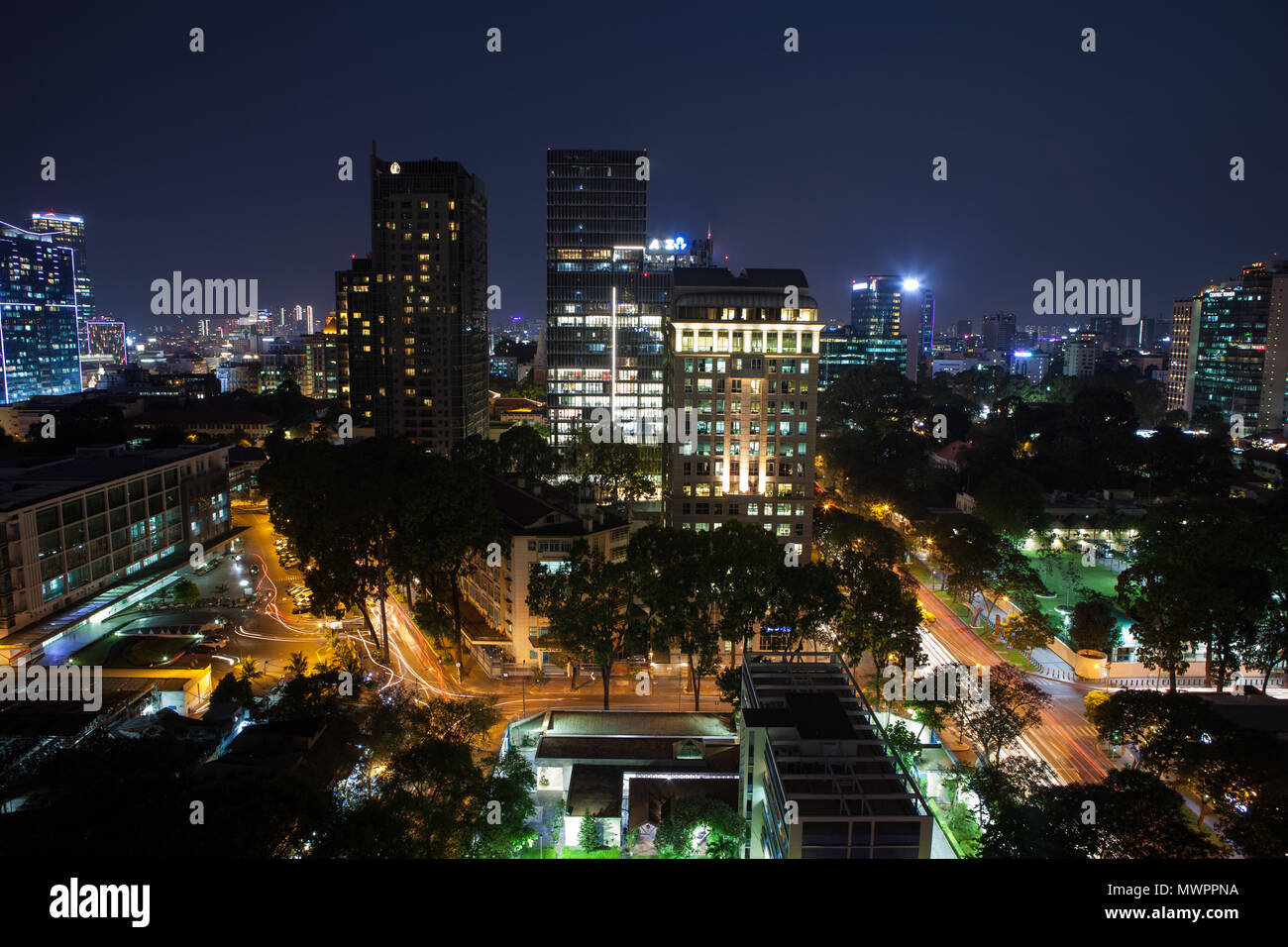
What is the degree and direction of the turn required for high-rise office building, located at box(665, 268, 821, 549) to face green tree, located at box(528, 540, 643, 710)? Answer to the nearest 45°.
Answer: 0° — it already faces it

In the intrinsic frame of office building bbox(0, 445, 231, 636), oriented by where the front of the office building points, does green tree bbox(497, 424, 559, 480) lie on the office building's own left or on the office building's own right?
on the office building's own left

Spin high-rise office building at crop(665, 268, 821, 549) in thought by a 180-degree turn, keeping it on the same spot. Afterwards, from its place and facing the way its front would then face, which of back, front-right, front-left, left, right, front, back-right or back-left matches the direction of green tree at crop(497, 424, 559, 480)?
front-left

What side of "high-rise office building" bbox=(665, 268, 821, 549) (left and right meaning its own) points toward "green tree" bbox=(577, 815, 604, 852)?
front

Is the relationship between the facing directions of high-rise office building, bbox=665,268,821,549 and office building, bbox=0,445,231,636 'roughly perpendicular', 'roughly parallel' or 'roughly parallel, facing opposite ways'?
roughly perpendicular

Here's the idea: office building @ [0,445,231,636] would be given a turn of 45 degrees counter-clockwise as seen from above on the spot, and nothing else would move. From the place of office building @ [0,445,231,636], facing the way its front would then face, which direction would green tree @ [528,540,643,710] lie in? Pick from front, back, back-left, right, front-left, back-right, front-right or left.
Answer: front-right

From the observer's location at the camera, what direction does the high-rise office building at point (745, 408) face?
facing the viewer

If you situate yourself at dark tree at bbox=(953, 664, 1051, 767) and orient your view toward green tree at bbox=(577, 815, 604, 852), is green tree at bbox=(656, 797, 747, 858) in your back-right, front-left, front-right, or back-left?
front-left

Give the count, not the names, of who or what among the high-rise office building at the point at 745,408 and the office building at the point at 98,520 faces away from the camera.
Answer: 0

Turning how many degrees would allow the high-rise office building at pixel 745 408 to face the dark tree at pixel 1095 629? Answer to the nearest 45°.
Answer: approximately 45° to its left

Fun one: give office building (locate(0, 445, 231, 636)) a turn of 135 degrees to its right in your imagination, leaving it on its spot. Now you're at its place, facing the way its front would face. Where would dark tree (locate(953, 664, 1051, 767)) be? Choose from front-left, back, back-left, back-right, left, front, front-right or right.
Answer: back-left

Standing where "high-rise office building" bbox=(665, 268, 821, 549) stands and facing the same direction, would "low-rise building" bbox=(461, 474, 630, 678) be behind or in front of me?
in front

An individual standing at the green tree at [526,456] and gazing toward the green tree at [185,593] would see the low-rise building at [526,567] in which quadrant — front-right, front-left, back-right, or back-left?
front-left

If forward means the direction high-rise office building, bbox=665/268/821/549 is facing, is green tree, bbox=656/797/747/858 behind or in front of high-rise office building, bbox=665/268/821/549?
in front

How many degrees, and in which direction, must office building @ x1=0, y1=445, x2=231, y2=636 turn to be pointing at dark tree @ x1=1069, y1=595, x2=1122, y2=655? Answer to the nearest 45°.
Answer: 0° — it already faces it

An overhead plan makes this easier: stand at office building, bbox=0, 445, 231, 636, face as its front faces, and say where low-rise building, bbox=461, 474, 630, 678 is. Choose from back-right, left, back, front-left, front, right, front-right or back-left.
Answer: front

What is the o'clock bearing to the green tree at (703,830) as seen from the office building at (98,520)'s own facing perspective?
The green tree is roughly at 1 o'clock from the office building.

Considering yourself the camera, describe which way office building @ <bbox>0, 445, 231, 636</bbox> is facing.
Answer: facing the viewer and to the right of the viewer
